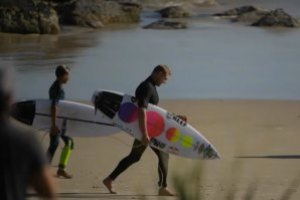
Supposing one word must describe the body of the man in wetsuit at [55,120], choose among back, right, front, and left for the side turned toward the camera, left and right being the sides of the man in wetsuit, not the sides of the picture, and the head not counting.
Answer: right

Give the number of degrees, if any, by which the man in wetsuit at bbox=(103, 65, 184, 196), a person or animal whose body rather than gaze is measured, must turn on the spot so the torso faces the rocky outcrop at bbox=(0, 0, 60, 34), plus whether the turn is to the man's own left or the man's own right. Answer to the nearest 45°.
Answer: approximately 90° to the man's own left

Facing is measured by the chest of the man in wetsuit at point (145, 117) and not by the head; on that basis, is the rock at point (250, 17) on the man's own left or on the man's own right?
on the man's own left

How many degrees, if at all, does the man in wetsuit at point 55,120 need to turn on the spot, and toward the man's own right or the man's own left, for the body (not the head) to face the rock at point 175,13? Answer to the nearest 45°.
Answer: approximately 90° to the man's own left

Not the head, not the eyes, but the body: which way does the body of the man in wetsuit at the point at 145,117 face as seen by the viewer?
to the viewer's right

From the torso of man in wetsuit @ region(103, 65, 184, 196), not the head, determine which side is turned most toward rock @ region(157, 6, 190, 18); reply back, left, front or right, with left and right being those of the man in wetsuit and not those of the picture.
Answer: left

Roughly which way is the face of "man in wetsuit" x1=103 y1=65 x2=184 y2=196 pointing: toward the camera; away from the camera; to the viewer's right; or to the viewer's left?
to the viewer's right
